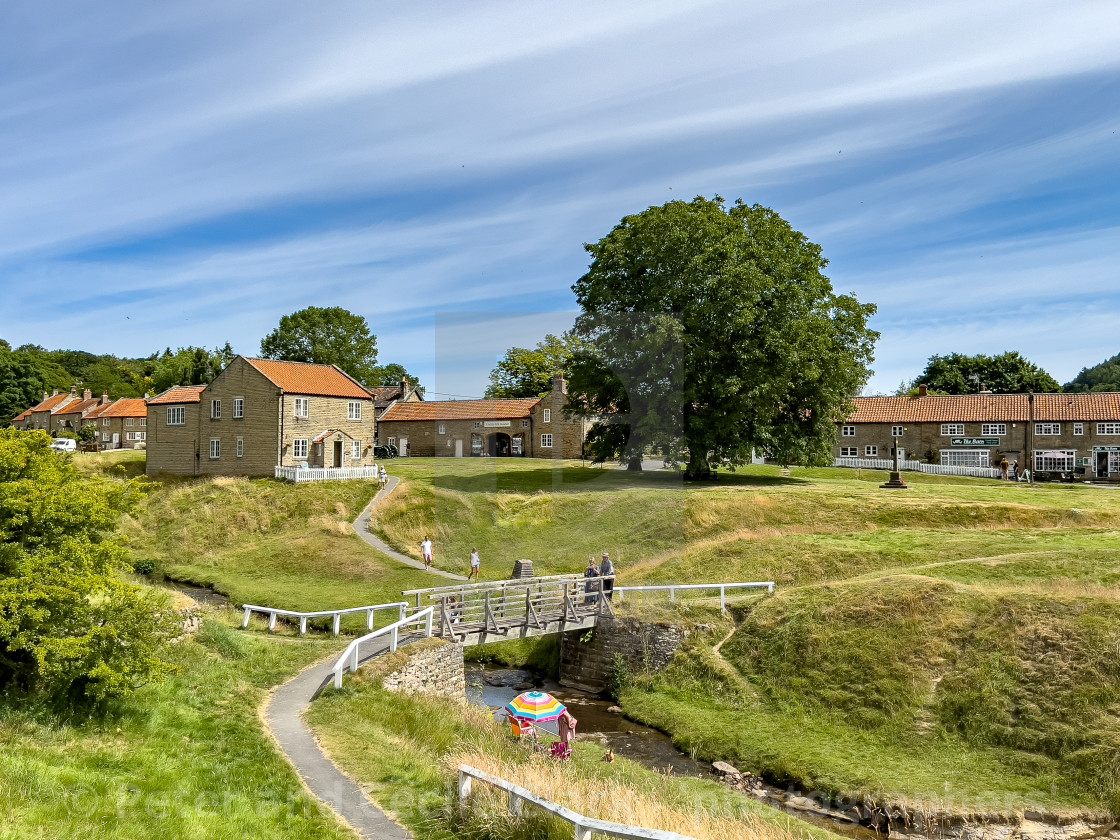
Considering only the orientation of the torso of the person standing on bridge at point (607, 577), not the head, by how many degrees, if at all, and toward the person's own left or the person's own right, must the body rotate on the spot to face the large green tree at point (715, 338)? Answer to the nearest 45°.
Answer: approximately 135° to the person's own right

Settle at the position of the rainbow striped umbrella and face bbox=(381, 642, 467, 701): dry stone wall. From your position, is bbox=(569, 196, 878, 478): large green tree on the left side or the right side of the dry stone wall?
right

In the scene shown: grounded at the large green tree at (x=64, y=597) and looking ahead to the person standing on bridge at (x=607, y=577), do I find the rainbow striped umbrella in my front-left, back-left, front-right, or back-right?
front-right

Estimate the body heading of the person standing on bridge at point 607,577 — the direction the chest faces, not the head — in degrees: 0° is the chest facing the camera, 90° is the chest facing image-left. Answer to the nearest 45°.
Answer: approximately 45°

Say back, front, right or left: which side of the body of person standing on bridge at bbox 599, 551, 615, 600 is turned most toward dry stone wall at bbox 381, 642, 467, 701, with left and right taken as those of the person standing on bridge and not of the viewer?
front

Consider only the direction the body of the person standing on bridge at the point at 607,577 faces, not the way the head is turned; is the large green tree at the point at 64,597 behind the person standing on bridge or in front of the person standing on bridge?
in front

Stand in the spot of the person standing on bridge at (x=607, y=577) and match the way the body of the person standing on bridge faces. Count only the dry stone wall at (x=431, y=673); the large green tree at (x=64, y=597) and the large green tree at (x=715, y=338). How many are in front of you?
2
